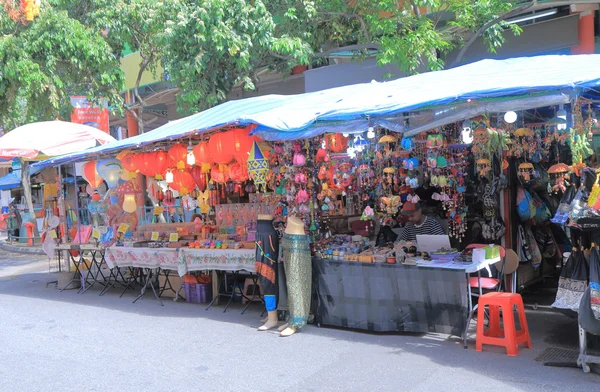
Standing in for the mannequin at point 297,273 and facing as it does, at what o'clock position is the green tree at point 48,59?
The green tree is roughly at 3 o'clock from the mannequin.

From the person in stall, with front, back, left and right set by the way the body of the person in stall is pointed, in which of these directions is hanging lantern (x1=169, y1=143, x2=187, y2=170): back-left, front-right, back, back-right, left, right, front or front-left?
front-right

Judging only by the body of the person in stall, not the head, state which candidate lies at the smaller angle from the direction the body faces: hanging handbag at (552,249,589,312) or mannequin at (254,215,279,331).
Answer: the mannequin

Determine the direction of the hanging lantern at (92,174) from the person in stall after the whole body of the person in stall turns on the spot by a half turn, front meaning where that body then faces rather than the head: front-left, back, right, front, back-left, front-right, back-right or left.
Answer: back-left

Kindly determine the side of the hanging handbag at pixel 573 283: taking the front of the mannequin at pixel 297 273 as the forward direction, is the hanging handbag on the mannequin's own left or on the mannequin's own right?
on the mannequin's own left

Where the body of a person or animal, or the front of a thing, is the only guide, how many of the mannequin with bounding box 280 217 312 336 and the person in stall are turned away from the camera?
0

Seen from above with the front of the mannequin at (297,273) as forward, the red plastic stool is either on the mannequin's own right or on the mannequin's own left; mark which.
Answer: on the mannequin's own left

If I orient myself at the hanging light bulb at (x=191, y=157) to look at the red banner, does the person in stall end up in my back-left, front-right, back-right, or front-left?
back-right

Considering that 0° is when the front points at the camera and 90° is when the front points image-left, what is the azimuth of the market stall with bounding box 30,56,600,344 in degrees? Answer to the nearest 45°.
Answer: approximately 45°

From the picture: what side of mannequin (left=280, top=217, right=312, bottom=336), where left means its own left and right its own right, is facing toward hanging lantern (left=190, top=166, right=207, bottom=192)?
right

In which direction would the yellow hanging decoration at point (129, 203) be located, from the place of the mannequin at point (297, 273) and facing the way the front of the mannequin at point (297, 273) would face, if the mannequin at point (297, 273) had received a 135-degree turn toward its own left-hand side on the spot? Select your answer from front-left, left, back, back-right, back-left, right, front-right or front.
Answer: back-left

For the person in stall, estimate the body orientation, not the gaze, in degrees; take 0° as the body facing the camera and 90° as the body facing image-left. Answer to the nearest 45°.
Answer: approximately 45°

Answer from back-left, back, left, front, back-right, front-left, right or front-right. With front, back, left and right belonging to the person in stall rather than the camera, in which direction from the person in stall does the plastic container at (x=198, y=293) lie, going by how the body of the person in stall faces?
front-right
